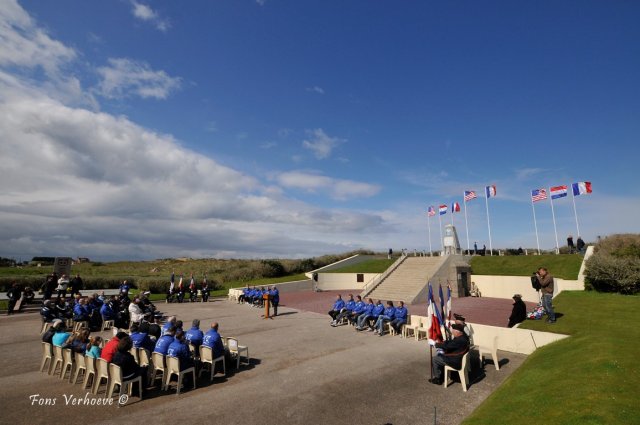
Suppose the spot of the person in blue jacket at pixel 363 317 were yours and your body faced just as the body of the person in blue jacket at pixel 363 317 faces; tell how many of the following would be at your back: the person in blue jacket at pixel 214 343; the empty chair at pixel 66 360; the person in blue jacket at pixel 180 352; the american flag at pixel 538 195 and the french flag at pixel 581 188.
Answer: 2

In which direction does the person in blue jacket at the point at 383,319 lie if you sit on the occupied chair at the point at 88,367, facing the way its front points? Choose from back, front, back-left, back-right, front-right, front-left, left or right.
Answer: front-right

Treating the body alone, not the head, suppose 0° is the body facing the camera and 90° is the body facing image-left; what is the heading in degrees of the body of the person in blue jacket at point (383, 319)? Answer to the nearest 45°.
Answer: approximately 45°

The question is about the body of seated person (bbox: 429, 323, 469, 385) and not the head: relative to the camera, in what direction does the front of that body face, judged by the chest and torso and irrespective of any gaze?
to the viewer's left

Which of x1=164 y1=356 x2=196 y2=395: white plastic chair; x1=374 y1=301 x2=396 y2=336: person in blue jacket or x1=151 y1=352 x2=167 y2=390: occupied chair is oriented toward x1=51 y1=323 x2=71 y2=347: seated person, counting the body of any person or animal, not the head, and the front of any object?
the person in blue jacket

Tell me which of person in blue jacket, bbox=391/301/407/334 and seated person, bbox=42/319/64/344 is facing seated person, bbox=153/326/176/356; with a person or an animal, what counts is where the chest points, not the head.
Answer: the person in blue jacket

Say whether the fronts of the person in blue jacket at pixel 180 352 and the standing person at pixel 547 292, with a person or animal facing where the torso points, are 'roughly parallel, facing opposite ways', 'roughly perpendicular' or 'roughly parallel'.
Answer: roughly perpendicular

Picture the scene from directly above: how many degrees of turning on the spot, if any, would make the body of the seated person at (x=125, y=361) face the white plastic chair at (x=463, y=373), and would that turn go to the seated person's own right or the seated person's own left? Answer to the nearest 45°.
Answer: approximately 45° to the seated person's own right

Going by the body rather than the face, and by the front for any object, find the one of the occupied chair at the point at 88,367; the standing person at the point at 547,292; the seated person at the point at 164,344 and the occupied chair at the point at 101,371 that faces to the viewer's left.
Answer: the standing person

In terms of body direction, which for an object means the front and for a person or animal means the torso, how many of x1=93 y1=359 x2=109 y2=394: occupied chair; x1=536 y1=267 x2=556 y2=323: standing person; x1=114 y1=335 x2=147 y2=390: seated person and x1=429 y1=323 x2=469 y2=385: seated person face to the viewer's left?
2

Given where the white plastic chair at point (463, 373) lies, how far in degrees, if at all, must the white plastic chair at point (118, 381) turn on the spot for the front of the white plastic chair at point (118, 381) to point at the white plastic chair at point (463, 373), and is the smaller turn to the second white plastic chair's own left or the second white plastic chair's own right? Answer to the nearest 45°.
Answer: approximately 45° to the second white plastic chair's own right

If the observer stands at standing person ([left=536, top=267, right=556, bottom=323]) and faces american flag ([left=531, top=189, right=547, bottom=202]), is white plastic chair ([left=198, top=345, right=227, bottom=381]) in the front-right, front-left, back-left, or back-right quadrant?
back-left

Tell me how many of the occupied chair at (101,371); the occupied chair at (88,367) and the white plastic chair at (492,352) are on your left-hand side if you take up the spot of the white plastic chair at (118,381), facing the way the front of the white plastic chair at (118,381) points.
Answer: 2

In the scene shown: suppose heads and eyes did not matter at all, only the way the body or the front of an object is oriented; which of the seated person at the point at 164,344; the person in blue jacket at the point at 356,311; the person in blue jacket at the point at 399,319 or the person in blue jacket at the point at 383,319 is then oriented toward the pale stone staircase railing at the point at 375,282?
the seated person

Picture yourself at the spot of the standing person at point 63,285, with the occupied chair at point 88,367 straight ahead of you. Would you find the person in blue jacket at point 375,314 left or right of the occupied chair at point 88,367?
left

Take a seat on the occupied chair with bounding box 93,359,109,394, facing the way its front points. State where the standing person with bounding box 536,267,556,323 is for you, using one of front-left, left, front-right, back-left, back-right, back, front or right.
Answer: front-right

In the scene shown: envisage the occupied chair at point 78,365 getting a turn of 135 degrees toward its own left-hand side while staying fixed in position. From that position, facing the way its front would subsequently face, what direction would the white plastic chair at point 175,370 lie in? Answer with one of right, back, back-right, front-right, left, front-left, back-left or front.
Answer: back-left
